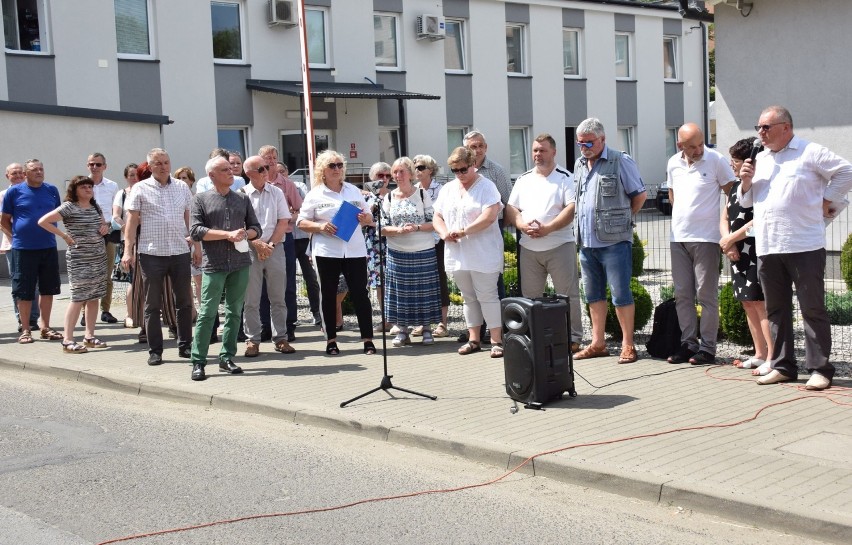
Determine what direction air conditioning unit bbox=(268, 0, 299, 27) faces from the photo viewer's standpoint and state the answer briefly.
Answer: facing the viewer and to the right of the viewer

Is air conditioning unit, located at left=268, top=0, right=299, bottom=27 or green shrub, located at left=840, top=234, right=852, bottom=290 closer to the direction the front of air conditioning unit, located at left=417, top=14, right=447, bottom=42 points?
the green shrub

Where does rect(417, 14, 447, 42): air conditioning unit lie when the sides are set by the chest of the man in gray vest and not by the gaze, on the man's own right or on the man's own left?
on the man's own right

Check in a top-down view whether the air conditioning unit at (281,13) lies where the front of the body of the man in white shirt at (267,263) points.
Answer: no

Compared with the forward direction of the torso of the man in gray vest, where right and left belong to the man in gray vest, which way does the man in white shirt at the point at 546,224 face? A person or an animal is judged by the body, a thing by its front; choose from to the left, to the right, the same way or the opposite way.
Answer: the same way

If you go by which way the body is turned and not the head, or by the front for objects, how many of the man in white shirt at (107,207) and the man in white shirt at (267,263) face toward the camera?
2

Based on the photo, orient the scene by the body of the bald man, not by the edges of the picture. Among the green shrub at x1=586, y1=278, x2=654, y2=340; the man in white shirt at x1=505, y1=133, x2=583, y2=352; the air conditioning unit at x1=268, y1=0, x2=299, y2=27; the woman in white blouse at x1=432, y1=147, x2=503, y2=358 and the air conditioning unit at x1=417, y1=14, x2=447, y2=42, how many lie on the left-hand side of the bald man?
0

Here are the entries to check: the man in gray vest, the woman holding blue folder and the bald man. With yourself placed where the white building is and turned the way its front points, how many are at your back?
0

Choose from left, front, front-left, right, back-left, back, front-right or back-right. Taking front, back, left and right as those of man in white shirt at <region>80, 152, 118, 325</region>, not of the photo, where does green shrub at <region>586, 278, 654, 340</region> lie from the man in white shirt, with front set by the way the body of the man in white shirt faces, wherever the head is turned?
front-left

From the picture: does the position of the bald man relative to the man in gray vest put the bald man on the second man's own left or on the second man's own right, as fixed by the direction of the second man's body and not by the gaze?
on the second man's own left

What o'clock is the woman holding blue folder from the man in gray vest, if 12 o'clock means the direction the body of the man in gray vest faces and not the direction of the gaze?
The woman holding blue folder is roughly at 2 o'clock from the man in gray vest.

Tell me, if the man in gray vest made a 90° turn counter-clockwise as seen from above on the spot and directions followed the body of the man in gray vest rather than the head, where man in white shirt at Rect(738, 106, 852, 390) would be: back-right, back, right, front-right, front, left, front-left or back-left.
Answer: front

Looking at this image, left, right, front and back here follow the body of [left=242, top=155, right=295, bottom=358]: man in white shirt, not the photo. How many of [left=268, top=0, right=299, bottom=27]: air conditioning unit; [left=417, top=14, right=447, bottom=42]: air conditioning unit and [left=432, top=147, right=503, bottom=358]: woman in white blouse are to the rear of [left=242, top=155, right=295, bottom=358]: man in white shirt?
2

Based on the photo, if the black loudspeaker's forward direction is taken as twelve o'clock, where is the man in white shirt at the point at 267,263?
The man in white shirt is roughly at 3 o'clock from the black loudspeaker.

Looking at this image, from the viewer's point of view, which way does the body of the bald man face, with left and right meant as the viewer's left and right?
facing the viewer and to the left of the viewer

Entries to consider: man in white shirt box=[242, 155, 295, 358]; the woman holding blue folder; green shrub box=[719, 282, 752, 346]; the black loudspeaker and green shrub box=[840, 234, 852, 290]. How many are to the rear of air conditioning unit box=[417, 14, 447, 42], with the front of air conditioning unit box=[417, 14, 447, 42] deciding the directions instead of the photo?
0

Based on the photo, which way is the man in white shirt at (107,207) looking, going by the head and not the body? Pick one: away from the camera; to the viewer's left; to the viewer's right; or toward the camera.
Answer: toward the camera

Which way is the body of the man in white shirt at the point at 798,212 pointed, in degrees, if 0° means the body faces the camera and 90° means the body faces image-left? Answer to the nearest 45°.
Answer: approximately 45°

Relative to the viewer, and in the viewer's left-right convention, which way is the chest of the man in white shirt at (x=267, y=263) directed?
facing the viewer

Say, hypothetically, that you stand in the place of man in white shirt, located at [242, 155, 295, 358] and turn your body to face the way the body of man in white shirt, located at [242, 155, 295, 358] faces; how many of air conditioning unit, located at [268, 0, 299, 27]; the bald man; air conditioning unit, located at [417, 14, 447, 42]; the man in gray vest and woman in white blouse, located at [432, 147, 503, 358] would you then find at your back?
2

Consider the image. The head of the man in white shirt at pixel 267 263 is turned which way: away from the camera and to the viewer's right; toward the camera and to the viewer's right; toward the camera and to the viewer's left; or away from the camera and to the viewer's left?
toward the camera and to the viewer's right
